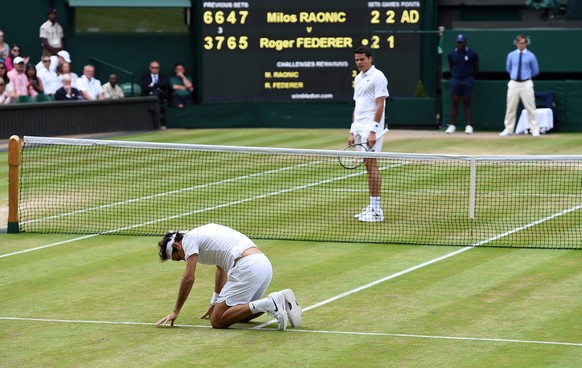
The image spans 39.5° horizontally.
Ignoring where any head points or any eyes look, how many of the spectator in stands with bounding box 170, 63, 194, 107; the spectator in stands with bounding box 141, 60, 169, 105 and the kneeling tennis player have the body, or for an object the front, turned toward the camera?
2

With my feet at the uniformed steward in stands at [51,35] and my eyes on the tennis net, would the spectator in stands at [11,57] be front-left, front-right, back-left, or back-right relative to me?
front-right

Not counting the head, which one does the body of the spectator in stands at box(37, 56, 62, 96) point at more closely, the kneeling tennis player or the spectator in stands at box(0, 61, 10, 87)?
the kneeling tennis player

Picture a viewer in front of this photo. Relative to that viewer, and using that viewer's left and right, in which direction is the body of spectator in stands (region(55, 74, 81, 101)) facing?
facing the viewer and to the right of the viewer

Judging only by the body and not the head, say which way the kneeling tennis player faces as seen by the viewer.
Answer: to the viewer's left

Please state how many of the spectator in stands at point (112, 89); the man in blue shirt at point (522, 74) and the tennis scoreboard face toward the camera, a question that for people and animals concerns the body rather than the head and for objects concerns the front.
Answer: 3

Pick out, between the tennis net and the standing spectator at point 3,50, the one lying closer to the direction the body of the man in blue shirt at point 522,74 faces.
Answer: the tennis net

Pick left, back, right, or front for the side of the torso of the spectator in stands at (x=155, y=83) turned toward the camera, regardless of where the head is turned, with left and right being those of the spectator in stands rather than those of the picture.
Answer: front

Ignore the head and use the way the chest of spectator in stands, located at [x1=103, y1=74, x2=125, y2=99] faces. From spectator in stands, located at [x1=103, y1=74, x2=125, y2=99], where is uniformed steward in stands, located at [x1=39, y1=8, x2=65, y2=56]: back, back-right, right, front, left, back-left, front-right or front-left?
back-right

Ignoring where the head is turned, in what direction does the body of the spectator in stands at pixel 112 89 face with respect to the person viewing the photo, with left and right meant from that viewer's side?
facing the viewer

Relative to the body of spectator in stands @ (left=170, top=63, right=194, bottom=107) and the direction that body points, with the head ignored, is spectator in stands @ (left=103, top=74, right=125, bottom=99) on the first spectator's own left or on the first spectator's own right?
on the first spectator's own right

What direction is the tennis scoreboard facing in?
toward the camera

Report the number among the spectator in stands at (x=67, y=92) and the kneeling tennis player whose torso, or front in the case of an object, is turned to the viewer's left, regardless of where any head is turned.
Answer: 1

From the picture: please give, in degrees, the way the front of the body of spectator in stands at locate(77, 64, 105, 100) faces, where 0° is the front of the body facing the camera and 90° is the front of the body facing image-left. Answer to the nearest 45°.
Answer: approximately 315°

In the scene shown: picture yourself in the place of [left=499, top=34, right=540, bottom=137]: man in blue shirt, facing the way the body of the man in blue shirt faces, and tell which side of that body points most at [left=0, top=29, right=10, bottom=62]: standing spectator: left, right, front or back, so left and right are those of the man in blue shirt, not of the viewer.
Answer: right

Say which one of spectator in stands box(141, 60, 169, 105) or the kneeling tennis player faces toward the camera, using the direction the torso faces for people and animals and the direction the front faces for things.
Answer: the spectator in stands

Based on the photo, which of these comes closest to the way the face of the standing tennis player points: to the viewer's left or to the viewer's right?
to the viewer's left

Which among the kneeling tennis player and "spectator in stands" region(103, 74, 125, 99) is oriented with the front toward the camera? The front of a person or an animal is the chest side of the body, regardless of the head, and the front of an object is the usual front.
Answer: the spectator in stands

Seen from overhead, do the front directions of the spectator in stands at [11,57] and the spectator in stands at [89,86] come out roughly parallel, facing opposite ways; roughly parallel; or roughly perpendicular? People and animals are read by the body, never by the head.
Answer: roughly parallel
